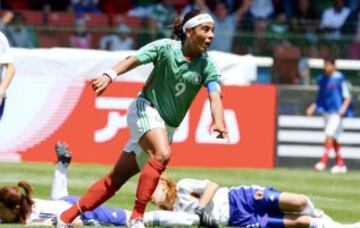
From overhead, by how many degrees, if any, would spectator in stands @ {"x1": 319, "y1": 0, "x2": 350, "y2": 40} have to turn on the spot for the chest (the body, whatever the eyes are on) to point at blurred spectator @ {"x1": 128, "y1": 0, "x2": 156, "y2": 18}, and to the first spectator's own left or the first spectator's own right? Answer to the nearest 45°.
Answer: approximately 90° to the first spectator's own right

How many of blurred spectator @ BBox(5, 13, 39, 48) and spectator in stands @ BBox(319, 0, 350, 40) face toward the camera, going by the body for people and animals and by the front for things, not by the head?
2

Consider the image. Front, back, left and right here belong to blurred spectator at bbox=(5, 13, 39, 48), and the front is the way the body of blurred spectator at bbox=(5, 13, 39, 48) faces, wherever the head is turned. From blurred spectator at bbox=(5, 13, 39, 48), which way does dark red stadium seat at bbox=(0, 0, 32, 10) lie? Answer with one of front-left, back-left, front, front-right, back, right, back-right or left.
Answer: back

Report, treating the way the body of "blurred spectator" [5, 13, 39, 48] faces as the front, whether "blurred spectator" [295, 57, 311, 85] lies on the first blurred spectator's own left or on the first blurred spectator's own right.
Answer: on the first blurred spectator's own left

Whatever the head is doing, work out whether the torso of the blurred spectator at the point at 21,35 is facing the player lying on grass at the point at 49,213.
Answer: yes

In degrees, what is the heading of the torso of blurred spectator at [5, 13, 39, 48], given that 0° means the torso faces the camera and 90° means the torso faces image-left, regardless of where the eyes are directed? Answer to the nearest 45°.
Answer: approximately 0°

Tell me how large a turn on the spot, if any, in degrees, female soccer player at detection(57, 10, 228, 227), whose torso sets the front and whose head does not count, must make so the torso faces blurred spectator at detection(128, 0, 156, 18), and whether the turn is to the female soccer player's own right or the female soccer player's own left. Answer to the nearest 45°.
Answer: approximately 135° to the female soccer player's own left

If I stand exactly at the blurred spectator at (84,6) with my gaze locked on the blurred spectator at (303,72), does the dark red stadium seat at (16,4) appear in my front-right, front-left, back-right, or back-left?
back-right
